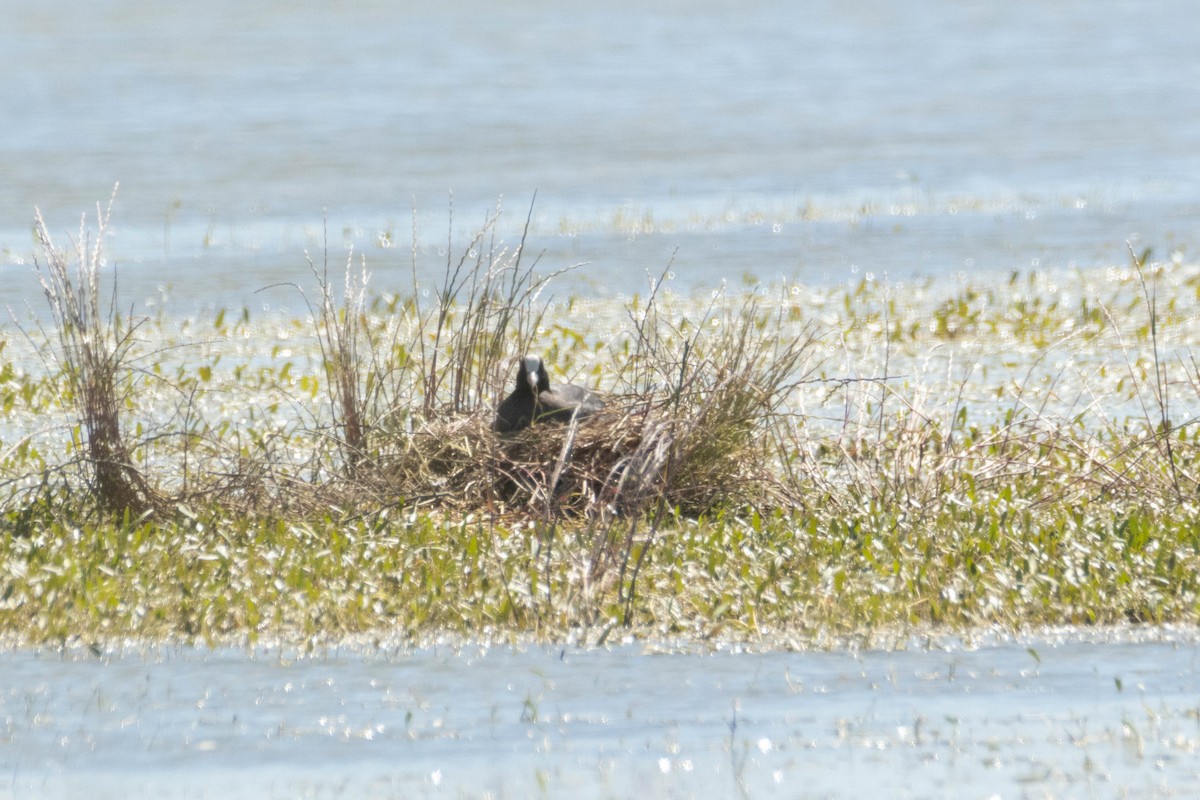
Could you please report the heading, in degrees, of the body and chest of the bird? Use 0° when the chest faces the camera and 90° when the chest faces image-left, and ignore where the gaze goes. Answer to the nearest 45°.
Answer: approximately 45°
